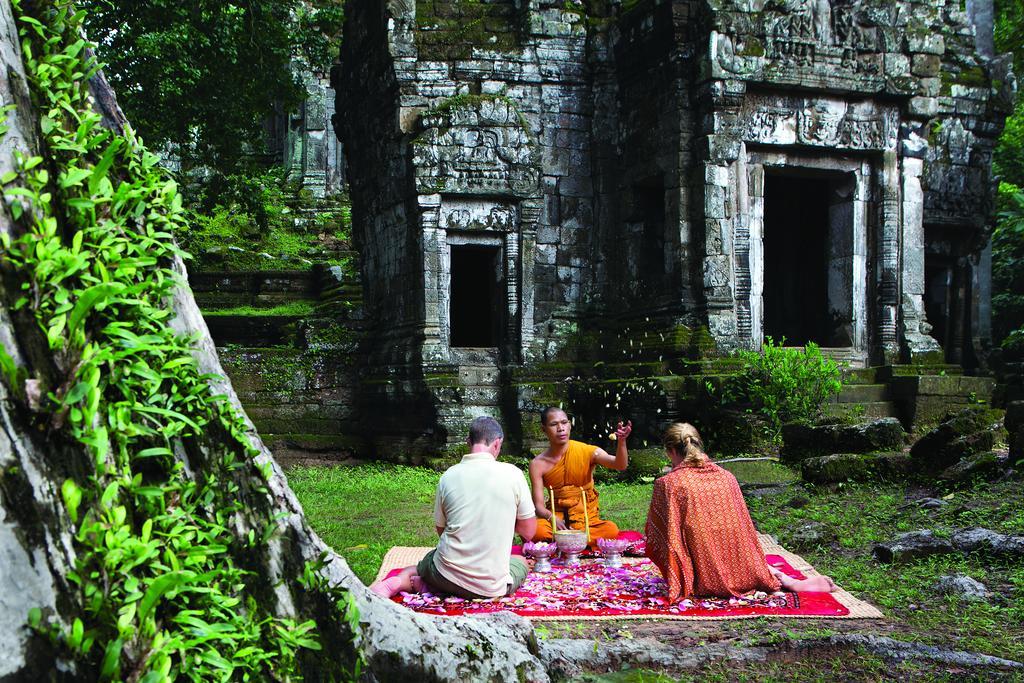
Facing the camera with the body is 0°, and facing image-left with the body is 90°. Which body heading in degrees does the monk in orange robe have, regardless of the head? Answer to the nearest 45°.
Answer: approximately 0°

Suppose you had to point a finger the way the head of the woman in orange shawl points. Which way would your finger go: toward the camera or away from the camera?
away from the camera

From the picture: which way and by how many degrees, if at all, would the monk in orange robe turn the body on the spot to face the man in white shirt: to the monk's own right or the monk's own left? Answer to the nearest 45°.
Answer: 0° — they already face them

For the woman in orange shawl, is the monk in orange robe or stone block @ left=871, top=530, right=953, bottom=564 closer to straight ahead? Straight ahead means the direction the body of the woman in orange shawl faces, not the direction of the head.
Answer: the monk in orange robe

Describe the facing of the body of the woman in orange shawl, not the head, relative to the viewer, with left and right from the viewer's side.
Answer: facing away from the viewer and to the left of the viewer

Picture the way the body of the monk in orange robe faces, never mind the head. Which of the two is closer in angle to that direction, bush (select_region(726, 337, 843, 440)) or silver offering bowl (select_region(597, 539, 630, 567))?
the silver offering bowl

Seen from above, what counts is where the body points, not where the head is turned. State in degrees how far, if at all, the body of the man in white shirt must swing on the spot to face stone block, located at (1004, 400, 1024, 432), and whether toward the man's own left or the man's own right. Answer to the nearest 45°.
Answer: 0° — they already face it

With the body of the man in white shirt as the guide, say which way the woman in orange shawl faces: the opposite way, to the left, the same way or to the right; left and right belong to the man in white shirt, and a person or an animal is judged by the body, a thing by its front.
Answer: to the left

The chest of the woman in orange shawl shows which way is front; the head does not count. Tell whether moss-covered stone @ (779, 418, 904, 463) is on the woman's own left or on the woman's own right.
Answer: on the woman's own right

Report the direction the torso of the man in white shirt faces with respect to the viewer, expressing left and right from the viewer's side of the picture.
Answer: facing away from the viewer and to the right of the viewer

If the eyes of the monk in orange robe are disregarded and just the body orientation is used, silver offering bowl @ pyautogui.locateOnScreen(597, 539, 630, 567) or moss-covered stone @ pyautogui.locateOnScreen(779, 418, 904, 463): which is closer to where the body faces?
the silver offering bowl
